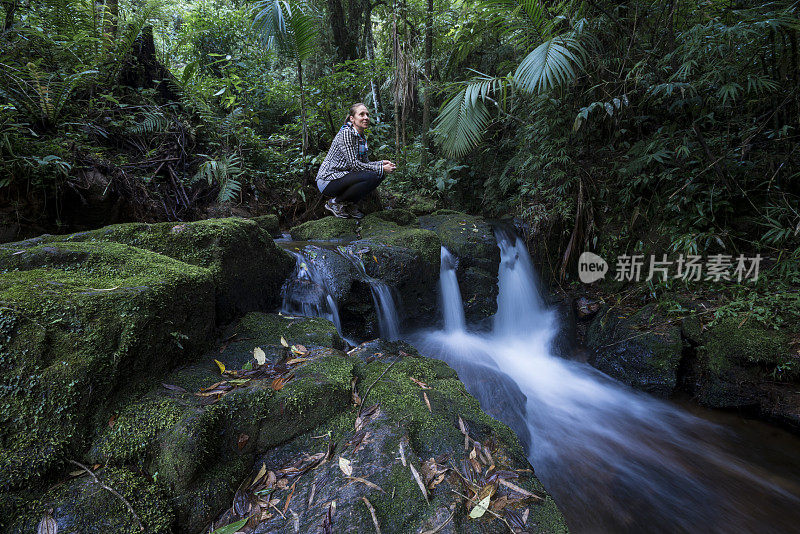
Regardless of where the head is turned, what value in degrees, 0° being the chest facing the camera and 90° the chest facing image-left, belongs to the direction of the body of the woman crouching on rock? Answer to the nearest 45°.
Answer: approximately 270°

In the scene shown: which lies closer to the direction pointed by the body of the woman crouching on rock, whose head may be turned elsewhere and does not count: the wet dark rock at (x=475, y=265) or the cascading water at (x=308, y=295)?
the wet dark rock

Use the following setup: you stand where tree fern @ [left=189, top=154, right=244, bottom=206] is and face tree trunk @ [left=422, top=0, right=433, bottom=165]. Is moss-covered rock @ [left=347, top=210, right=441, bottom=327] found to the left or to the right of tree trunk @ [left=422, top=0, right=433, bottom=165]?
right

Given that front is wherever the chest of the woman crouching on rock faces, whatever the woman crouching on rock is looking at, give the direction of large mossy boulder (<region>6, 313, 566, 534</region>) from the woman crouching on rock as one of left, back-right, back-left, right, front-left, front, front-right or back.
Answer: right

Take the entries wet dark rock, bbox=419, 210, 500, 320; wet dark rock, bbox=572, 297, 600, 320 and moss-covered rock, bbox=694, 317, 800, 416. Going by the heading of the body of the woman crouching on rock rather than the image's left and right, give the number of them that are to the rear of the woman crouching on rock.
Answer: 0

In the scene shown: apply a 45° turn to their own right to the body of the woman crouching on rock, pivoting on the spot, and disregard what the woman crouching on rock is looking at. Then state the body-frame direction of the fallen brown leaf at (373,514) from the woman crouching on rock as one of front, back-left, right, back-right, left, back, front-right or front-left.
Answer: front-right

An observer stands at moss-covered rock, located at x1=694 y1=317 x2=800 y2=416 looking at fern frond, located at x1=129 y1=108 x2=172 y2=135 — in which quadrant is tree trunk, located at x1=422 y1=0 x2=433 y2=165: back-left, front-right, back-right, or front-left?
front-right

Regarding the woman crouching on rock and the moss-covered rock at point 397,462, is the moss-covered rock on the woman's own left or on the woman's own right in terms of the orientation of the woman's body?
on the woman's own right

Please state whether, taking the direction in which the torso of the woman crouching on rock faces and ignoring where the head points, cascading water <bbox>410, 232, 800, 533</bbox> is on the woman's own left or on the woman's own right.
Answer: on the woman's own right

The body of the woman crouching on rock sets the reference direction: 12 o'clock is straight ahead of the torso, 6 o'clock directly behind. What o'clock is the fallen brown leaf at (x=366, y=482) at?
The fallen brown leaf is roughly at 3 o'clock from the woman crouching on rock.

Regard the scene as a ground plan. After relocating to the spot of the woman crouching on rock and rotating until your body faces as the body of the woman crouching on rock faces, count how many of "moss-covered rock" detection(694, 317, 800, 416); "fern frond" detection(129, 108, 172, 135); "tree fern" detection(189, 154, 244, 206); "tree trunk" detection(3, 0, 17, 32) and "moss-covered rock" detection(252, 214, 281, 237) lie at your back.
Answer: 4

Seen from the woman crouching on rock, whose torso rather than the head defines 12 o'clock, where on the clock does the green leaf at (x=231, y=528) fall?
The green leaf is roughly at 3 o'clock from the woman crouching on rock.

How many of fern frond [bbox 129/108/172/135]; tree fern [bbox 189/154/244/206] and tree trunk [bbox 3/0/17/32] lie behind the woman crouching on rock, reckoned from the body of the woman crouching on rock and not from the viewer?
3

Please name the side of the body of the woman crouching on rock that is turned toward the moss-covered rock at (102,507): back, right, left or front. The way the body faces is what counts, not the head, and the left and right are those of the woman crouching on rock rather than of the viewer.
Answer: right

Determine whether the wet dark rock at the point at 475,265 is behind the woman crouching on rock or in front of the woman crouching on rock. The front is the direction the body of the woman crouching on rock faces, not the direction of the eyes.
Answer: in front

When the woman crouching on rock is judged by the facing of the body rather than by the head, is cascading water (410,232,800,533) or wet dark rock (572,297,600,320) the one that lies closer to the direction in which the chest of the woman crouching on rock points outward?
the wet dark rock

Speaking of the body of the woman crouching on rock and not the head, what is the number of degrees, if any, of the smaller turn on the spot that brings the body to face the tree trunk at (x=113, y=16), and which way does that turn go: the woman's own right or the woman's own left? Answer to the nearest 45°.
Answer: approximately 180°
